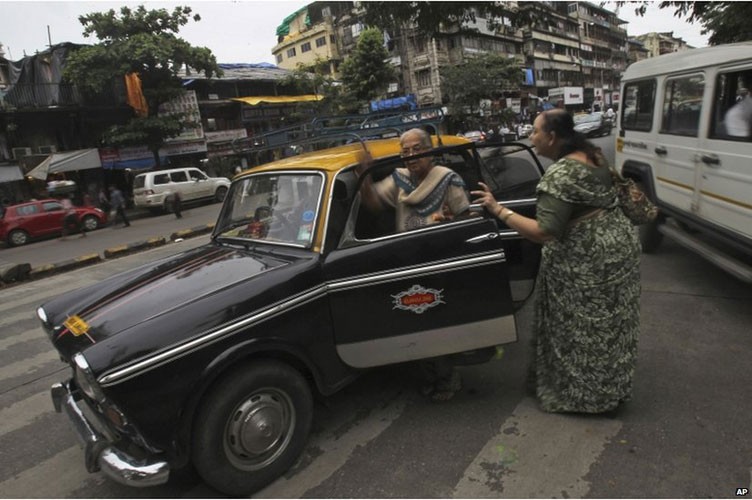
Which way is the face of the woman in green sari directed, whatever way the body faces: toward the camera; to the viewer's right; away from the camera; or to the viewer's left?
to the viewer's left

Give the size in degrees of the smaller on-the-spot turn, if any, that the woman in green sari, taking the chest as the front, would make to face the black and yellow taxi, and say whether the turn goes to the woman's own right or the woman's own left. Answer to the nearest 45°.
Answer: approximately 45° to the woman's own left

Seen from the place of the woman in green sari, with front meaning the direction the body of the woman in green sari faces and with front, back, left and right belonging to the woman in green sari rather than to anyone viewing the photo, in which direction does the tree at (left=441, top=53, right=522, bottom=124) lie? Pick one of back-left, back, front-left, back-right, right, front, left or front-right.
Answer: front-right

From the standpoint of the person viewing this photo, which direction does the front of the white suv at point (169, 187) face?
facing away from the viewer and to the right of the viewer

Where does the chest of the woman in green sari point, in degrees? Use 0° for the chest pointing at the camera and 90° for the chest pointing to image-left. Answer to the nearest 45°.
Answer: approximately 135°

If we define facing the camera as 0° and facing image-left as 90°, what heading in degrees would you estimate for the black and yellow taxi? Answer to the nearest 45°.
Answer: approximately 45°

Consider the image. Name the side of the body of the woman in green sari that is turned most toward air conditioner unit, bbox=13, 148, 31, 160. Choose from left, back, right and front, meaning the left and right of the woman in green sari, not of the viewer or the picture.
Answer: front

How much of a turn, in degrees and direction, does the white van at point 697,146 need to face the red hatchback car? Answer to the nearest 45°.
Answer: approximately 135° to its right

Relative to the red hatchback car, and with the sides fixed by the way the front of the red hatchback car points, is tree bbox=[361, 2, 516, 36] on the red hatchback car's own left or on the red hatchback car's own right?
on the red hatchback car's own right
